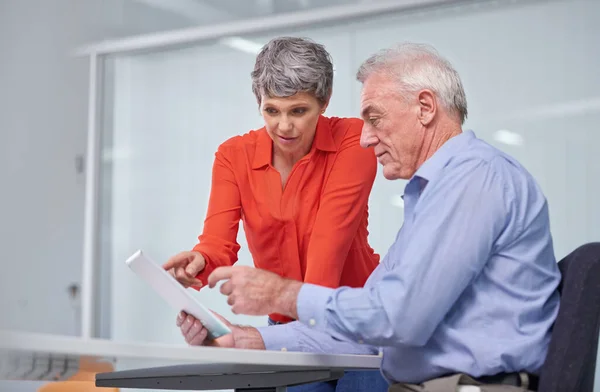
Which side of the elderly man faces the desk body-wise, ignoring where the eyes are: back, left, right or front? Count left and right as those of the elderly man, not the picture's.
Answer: front

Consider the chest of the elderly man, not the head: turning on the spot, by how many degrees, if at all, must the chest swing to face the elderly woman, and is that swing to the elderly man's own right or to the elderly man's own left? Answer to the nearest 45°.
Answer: approximately 45° to the elderly man's own right

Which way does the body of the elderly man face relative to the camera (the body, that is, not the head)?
to the viewer's left

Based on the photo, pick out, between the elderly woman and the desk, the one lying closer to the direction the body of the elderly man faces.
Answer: the desk
